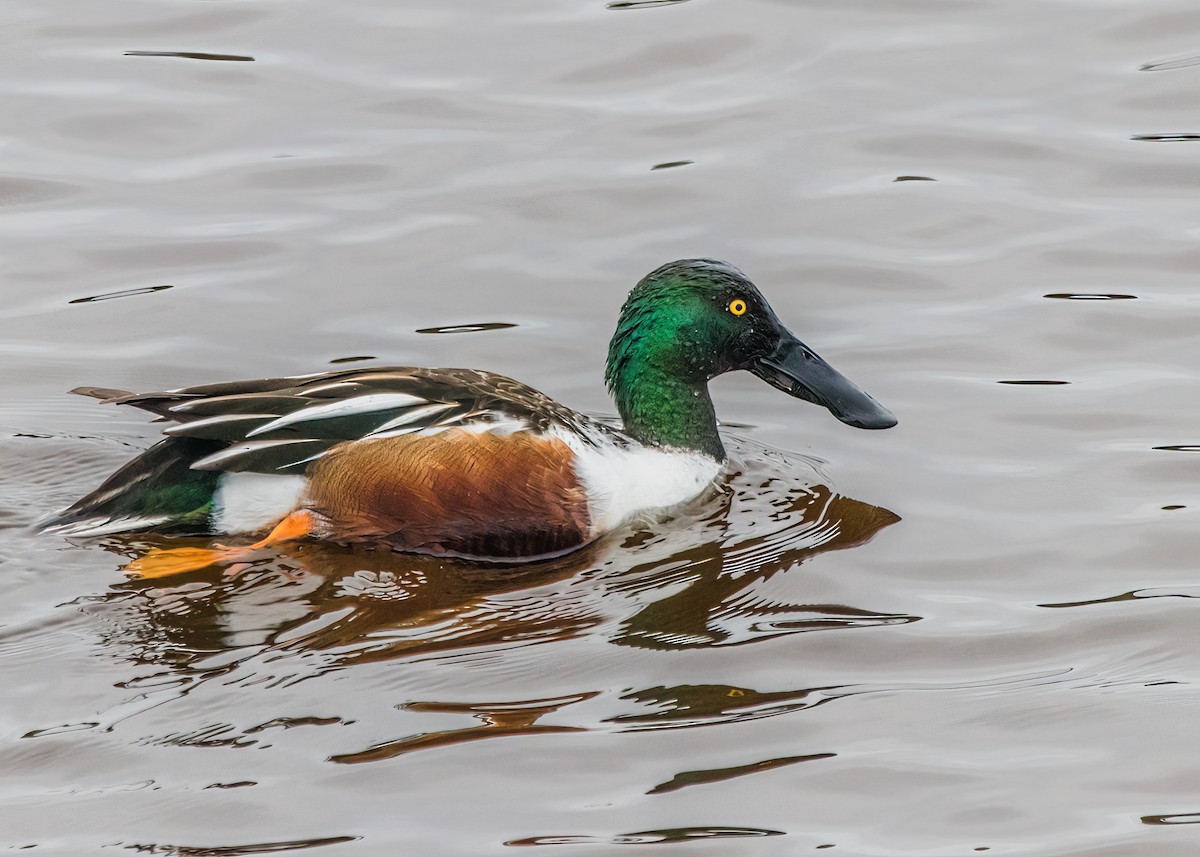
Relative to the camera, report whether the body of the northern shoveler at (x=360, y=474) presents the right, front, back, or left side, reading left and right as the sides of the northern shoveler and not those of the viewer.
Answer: right
